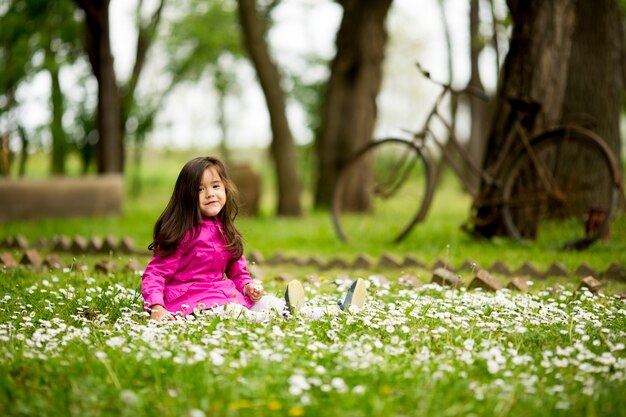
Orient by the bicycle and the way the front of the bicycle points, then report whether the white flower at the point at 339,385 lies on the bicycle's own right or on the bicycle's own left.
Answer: on the bicycle's own left

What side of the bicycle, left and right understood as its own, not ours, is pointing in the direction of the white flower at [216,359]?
left

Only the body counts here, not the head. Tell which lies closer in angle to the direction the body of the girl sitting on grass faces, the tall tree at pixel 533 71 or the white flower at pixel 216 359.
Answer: the white flower

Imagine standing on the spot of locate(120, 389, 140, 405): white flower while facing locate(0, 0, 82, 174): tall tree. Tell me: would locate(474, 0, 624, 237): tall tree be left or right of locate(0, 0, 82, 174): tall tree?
right

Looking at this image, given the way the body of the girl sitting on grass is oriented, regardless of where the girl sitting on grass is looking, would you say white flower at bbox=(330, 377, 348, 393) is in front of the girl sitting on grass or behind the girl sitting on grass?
in front

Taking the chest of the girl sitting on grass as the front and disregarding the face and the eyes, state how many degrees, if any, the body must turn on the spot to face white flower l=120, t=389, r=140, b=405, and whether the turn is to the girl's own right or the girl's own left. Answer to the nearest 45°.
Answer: approximately 45° to the girl's own right

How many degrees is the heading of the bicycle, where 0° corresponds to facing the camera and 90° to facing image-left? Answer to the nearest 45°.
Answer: approximately 90°

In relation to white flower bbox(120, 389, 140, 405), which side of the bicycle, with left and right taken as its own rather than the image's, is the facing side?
left

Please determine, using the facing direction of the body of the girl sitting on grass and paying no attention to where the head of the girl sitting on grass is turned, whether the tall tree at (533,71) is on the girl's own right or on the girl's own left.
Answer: on the girl's own left

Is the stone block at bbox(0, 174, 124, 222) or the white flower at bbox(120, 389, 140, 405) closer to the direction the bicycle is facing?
the stone block
